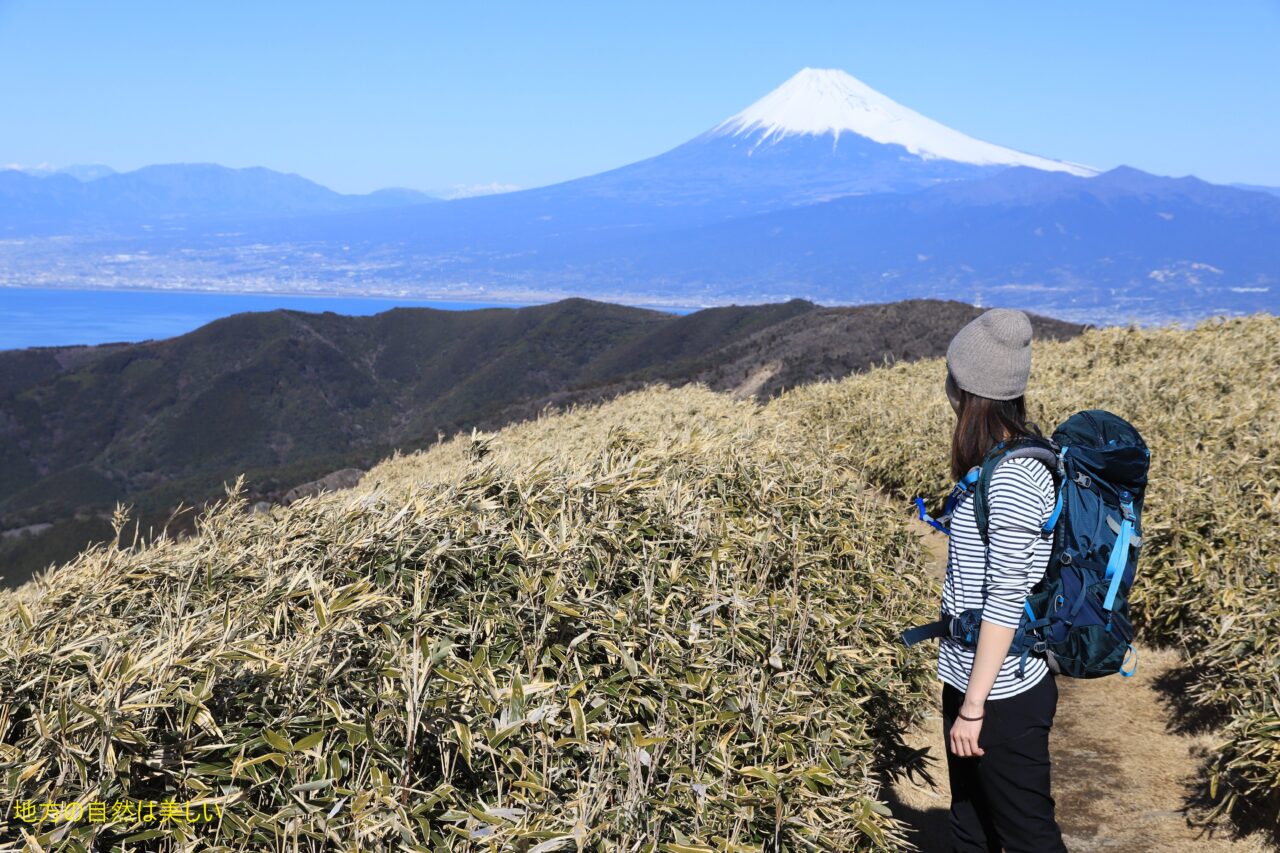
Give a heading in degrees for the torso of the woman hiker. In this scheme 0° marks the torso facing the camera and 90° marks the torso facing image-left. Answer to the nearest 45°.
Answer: approximately 90°
